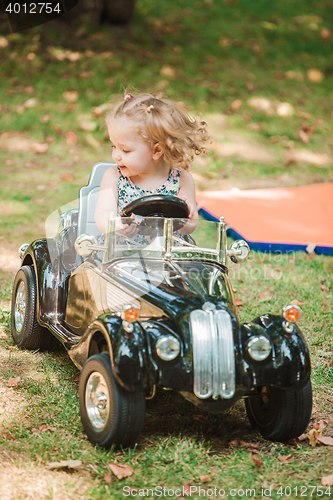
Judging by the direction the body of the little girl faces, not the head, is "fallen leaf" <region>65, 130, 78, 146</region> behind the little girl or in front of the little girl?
behind

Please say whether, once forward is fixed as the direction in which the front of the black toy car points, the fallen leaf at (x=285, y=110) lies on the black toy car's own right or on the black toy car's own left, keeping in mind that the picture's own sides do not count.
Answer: on the black toy car's own left

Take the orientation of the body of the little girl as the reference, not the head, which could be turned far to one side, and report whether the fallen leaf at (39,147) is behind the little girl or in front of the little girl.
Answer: behind

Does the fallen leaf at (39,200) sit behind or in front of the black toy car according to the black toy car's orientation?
behind

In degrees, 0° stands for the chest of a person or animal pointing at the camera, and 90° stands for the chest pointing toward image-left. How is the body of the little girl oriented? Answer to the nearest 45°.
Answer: approximately 0°
